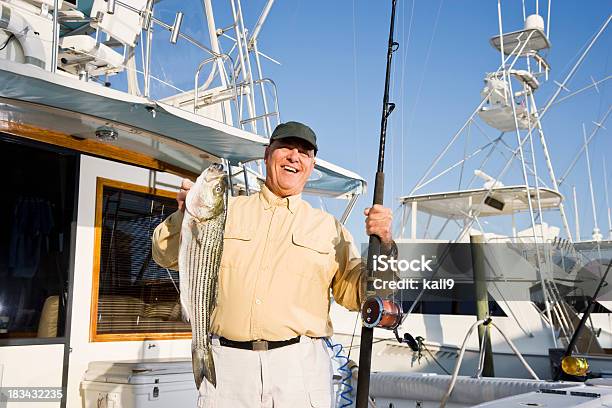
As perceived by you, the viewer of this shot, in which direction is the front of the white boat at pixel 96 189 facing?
facing away from the viewer and to the left of the viewer

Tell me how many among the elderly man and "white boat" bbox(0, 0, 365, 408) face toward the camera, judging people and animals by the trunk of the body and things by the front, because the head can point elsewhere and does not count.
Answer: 1

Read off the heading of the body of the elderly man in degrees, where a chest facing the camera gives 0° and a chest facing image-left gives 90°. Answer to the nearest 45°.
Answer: approximately 0°
